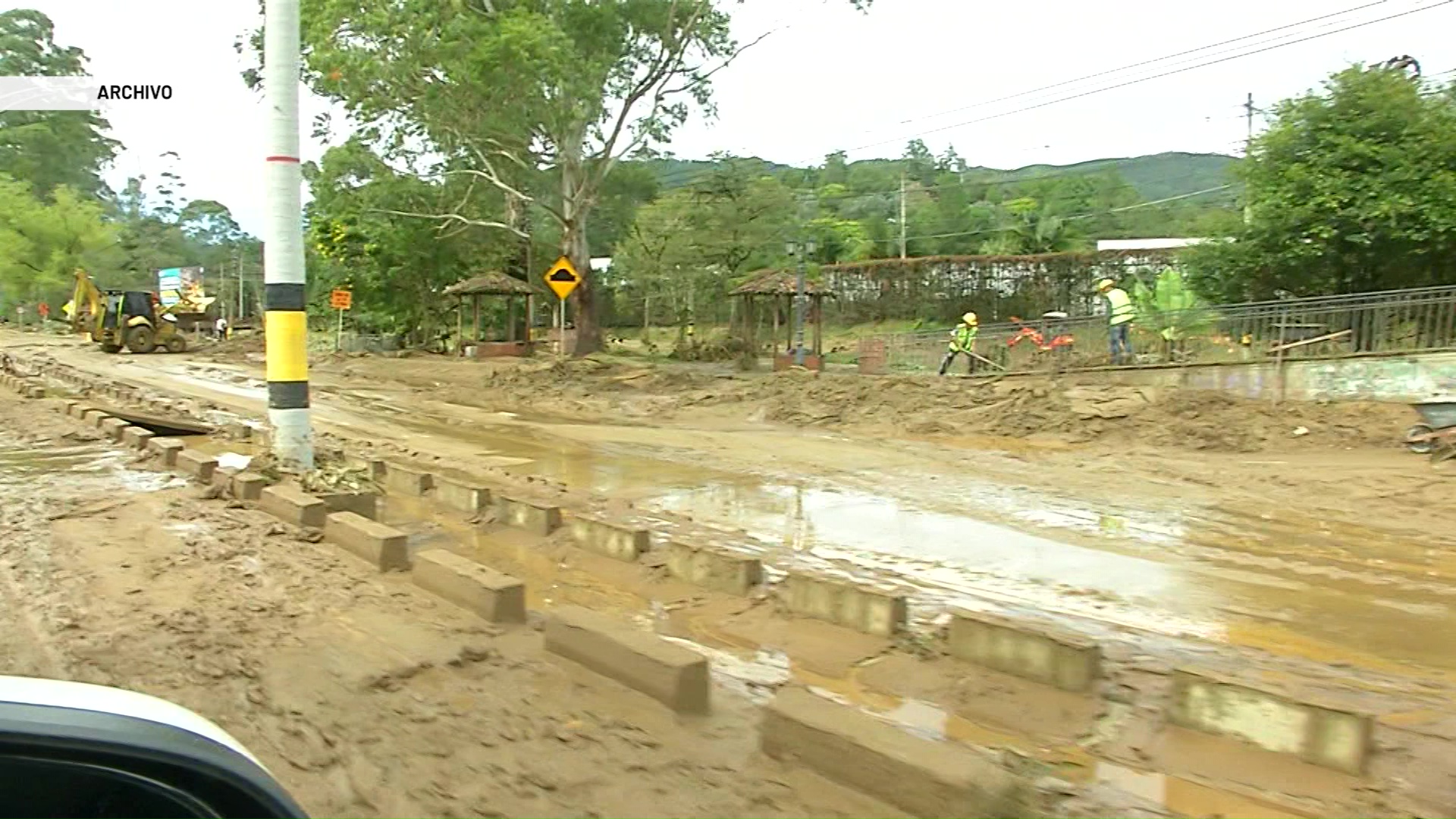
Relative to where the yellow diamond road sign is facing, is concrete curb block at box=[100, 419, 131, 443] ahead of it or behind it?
ahead

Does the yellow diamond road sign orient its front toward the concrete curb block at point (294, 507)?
yes

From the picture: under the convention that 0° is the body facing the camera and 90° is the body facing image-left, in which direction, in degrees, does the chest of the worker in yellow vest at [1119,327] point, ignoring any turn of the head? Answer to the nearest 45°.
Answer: approximately 90°

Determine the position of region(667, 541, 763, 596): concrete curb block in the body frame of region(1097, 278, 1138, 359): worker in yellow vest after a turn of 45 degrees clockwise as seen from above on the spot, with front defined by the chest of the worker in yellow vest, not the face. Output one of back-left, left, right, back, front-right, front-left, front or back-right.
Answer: back-left

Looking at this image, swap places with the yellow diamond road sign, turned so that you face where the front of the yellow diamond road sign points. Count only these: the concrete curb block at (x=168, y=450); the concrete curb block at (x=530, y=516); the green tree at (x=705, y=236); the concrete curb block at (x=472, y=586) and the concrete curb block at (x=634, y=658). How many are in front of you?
4

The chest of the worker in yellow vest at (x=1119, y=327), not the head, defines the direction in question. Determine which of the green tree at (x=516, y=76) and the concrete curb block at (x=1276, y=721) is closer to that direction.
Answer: the green tree

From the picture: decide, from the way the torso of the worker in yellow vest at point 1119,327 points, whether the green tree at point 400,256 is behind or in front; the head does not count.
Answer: in front

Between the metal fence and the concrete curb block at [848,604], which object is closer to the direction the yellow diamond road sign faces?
the concrete curb block

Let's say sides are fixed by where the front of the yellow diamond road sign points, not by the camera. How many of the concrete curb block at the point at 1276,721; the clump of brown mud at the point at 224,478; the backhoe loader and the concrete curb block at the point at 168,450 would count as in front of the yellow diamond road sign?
3

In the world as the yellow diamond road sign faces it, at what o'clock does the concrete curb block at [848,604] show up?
The concrete curb block is roughly at 12 o'clock from the yellow diamond road sign.

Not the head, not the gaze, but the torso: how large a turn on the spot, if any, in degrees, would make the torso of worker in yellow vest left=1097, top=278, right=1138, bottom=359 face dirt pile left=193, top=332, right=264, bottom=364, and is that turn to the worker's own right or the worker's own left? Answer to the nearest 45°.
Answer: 0° — they already face it
